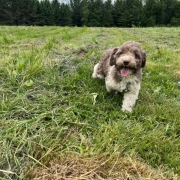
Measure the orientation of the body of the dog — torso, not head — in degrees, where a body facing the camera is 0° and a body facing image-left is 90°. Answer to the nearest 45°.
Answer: approximately 315°
